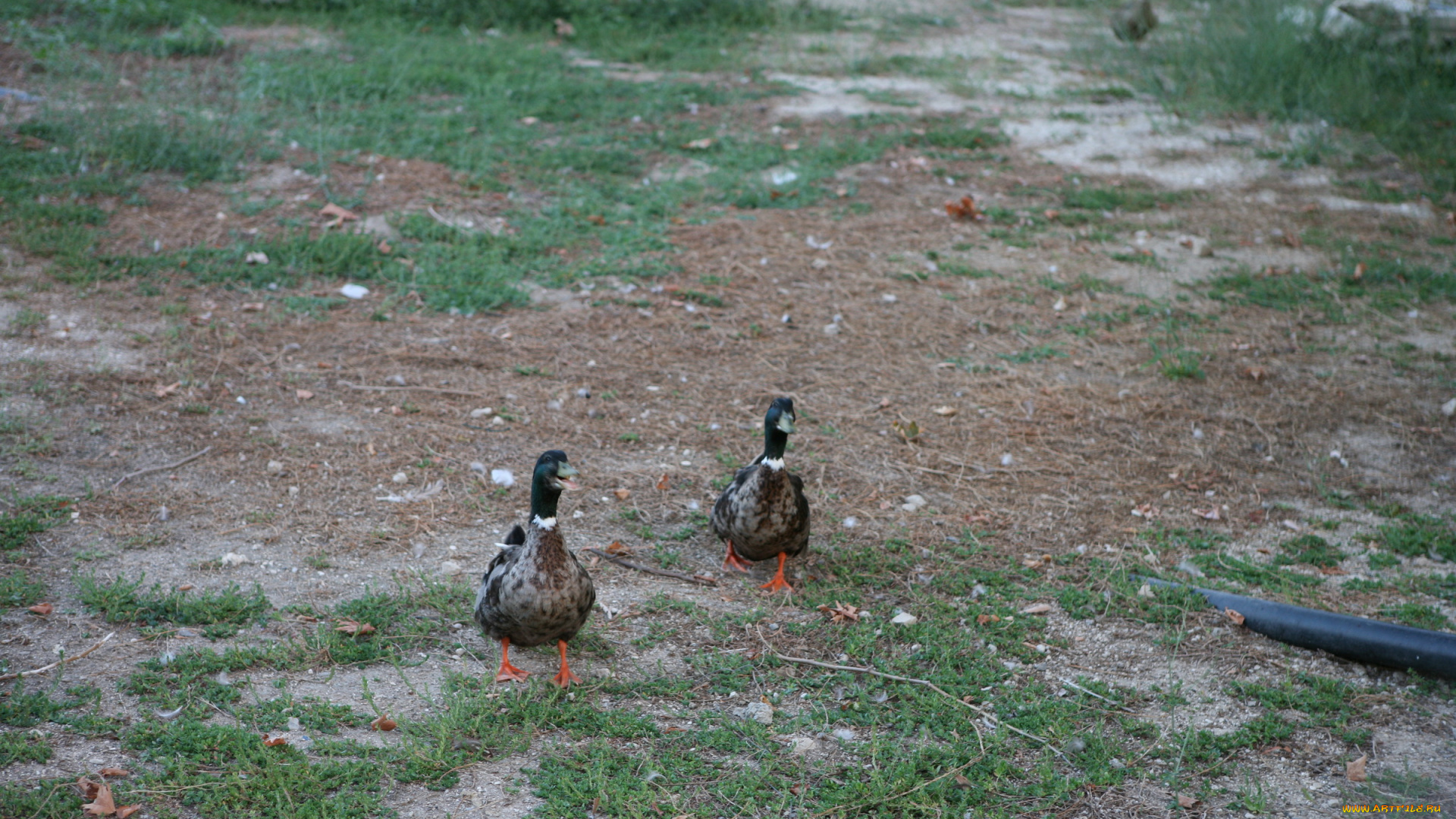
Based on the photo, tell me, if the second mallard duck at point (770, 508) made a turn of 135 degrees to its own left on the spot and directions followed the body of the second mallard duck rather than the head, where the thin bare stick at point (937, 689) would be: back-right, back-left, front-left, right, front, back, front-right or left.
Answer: right

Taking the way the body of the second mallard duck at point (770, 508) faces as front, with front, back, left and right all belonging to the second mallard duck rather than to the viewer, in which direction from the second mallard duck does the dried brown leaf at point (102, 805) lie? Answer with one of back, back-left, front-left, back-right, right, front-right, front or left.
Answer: front-right

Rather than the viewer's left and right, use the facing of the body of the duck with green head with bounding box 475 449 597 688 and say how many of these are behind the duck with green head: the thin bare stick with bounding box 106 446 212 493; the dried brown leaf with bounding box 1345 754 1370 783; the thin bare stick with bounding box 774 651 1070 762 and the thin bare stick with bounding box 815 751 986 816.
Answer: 1

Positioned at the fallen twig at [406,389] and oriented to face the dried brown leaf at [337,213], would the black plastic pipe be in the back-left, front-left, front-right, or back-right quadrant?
back-right

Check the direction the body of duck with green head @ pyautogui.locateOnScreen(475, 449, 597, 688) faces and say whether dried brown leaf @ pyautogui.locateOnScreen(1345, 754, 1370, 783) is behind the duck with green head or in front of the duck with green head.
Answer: in front

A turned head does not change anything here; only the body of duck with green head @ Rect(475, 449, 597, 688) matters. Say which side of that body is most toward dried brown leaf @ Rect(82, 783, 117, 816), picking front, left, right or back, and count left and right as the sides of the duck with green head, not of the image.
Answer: right

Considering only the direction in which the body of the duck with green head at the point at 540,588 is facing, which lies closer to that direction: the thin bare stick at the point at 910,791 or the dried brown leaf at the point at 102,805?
the thin bare stick

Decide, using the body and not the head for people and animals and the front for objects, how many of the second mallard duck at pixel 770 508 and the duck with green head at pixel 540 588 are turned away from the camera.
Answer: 0

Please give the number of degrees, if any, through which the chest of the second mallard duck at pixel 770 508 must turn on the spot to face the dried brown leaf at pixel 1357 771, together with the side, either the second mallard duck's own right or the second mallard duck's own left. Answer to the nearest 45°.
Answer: approximately 45° to the second mallard duck's own left

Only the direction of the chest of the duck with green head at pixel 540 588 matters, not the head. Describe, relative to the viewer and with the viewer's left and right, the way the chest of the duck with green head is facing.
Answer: facing the viewer and to the right of the viewer

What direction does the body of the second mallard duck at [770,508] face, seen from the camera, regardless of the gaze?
toward the camera

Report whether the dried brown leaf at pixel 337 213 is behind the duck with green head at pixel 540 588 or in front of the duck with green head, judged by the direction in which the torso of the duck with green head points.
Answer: behind

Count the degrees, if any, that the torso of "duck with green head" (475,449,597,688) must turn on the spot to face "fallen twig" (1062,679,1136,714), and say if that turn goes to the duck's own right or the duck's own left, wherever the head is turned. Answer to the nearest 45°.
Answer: approximately 45° to the duck's own left
